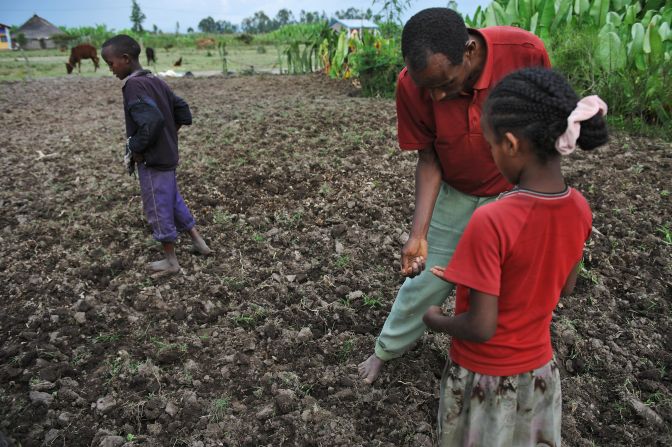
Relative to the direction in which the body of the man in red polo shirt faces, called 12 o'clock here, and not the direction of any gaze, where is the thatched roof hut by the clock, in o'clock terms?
The thatched roof hut is roughly at 3 o'clock from the man in red polo shirt.

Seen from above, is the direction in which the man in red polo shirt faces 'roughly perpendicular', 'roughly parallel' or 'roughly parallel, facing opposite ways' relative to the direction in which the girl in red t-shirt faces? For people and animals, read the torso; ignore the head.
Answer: roughly perpendicular

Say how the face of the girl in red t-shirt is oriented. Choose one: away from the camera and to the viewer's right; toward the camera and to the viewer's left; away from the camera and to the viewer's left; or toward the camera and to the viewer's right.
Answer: away from the camera and to the viewer's left

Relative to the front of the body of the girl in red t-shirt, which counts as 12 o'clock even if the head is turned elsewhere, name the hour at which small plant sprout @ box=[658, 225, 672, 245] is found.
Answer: The small plant sprout is roughly at 2 o'clock from the girl in red t-shirt.

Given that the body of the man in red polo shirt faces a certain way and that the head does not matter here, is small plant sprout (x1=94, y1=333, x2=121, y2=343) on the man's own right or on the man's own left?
on the man's own right

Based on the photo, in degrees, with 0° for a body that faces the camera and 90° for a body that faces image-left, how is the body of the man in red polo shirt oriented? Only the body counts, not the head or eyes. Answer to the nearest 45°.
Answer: approximately 45°

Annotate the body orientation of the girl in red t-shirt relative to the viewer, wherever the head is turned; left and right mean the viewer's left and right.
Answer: facing away from the viewer and to the left of the viewer

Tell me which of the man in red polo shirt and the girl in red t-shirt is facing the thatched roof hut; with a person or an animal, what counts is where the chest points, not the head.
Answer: the girl in red t-shirt

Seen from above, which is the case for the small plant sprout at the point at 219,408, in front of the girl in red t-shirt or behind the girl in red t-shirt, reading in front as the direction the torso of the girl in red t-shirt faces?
in front

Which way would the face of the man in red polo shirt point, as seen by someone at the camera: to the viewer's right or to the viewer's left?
to the viewer's left

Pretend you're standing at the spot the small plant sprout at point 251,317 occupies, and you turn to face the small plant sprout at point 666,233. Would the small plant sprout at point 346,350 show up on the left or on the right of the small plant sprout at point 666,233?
right

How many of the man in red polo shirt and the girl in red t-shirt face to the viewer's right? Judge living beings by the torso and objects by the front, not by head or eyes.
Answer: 0
